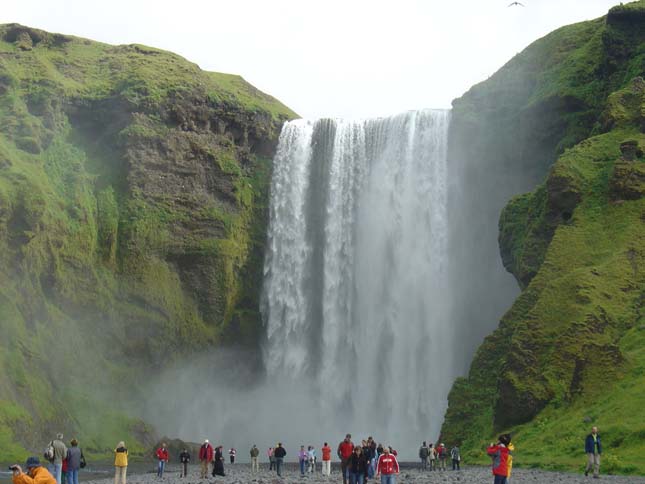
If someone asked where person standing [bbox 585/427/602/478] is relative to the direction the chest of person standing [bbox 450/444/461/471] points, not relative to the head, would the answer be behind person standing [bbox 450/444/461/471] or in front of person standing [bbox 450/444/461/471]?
behind

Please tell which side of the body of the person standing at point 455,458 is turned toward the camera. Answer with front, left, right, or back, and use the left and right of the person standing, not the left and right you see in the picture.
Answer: back

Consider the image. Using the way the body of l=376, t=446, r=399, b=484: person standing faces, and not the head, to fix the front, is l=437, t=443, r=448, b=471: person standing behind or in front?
behind

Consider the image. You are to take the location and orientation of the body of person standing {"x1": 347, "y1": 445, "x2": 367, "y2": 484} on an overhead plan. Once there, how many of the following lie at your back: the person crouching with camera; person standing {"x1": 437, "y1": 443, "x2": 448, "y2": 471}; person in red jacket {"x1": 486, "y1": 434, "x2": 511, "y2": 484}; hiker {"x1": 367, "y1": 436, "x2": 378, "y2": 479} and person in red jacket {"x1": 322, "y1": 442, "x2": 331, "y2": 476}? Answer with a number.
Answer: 3

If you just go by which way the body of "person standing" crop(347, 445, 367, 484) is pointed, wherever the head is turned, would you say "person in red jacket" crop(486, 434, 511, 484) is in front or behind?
in front

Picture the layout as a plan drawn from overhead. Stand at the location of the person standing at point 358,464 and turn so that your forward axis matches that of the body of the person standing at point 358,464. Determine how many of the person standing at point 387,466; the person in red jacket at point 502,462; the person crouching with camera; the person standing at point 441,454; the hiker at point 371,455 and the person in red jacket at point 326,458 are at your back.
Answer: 3

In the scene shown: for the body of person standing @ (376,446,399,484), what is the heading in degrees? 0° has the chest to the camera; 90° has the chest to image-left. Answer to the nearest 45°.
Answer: approximately 0°
